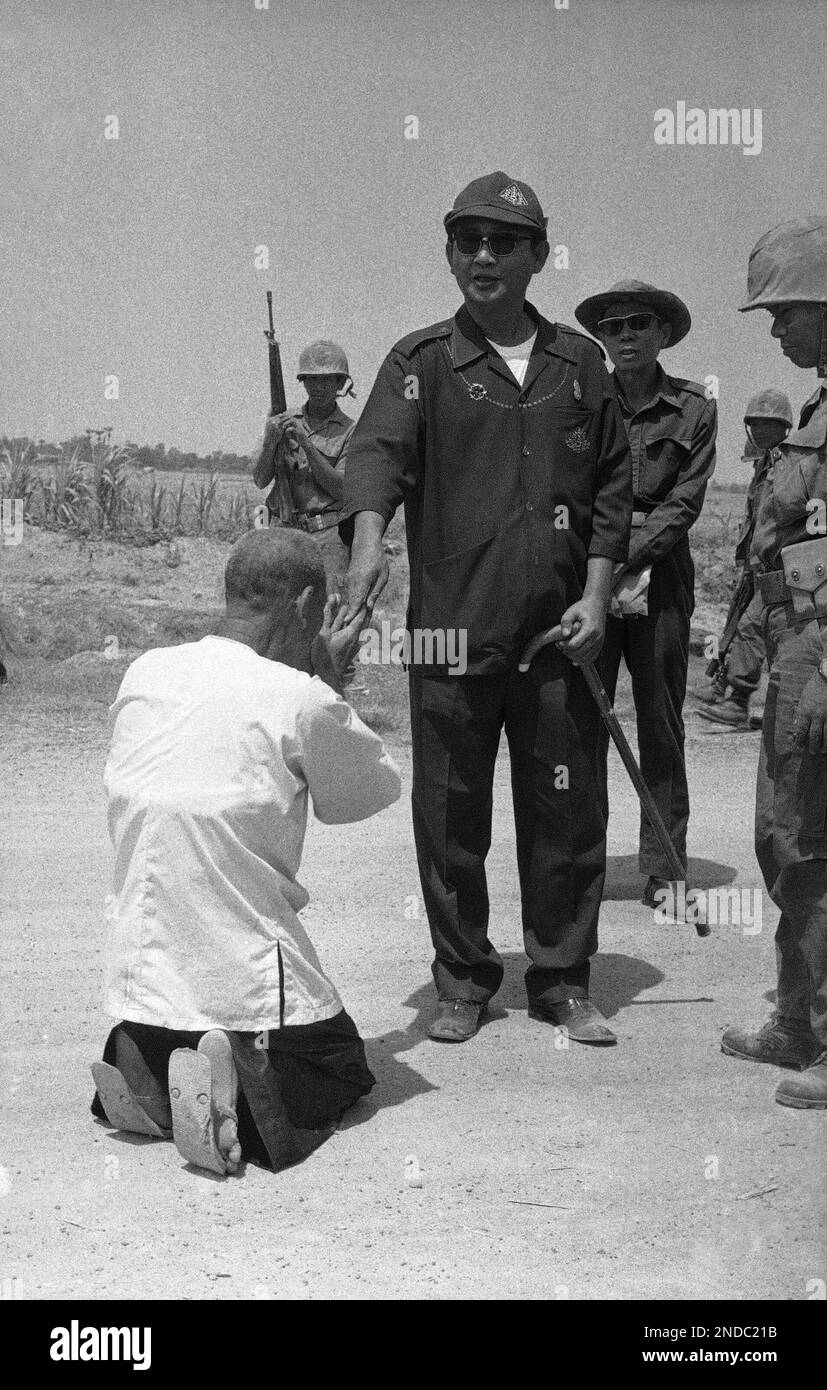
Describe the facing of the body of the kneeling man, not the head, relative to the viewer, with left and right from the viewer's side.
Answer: facing away from the viewer and to the right of the viewer

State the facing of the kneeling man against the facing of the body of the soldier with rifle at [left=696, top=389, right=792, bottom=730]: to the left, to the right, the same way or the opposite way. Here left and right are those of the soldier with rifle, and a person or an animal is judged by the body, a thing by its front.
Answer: the opposite way

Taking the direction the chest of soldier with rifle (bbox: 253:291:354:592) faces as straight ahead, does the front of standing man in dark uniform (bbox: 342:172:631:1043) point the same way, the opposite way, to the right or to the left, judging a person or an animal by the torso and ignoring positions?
the same way

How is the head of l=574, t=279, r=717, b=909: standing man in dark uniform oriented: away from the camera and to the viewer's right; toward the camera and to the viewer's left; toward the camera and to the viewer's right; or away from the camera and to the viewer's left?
toward the camera and to the viewer's left

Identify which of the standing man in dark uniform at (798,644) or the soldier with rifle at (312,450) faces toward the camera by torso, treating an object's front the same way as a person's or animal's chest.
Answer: the soldier with rifle

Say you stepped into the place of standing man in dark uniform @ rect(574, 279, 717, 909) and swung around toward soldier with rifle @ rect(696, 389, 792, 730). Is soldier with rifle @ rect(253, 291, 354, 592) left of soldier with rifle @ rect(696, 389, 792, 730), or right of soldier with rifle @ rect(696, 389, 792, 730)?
left

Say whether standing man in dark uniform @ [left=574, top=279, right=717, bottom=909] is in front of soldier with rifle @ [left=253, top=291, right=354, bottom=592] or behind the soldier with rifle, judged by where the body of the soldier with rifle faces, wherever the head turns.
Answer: in front

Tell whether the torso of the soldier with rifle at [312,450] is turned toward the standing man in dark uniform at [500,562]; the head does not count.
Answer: yes

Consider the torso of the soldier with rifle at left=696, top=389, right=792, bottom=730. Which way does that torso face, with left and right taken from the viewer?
facing the viewer and to the left of the viewer

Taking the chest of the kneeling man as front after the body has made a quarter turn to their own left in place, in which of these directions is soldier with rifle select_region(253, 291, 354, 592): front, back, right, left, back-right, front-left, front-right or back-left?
front-right

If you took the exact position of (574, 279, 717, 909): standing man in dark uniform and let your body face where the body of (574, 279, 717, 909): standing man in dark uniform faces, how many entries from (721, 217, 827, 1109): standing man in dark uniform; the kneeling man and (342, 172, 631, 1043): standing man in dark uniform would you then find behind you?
0

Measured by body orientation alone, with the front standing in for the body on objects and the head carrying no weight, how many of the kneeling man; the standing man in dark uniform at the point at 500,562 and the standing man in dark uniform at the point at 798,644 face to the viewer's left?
1

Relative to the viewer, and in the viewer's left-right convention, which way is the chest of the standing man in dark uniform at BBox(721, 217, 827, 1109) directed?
facing to the left of the viewer

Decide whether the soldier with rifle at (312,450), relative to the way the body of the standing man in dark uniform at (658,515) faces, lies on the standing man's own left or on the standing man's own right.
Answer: on the standing man's own right

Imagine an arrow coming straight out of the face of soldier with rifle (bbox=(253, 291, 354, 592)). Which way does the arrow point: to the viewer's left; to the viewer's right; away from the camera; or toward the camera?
toward the camera

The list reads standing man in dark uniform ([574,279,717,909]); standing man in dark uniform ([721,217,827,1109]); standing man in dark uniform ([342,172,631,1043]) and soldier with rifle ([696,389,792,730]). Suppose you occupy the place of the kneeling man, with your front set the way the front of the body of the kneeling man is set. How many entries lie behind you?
0

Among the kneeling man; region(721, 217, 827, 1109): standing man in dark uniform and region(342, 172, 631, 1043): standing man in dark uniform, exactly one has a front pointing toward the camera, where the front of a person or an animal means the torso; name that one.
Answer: region(342, 172, 631, 1043): standing man in dark uniform

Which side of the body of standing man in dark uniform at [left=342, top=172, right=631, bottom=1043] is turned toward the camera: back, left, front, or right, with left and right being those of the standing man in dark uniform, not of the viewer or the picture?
front

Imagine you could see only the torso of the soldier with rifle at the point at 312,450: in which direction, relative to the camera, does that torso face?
toward the camera

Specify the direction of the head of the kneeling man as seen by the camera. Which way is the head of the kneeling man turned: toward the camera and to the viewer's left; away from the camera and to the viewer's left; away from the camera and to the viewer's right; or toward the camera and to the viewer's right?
away from the camera and to the viewer's right

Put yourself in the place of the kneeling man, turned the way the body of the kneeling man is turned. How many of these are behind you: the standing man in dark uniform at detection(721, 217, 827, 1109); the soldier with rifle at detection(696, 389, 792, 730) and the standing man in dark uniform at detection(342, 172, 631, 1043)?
0
